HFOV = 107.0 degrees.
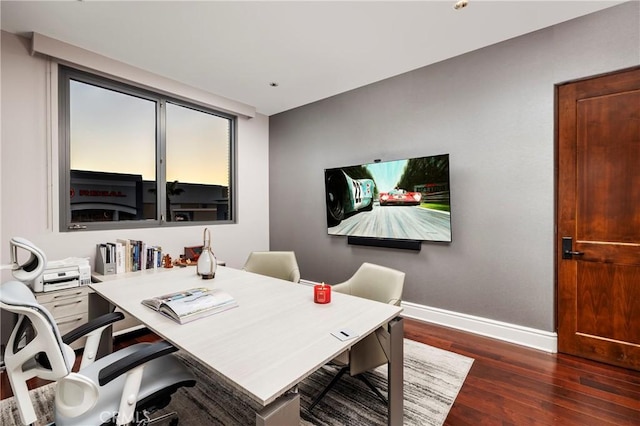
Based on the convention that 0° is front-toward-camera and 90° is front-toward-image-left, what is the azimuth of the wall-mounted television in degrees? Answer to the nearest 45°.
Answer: approximately 45°

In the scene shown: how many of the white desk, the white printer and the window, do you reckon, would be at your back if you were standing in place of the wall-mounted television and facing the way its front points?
0

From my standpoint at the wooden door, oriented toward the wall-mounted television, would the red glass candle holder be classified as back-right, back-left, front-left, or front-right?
front-left

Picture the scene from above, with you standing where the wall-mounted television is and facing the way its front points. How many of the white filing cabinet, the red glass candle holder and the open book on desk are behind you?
0

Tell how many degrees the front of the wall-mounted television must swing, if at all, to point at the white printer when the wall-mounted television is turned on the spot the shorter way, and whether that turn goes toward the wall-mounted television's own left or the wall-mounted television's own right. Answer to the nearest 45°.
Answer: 0° — it already faces it

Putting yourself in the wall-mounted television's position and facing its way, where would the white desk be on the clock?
The white desk is roughly at 11 o'clock from the wall-mounted television.

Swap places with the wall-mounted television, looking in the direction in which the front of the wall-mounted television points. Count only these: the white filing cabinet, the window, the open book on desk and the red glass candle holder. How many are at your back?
0

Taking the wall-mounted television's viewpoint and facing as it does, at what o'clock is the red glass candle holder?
The red glass candle holder is roughly at 11 o'clock from the wall-mounted television.

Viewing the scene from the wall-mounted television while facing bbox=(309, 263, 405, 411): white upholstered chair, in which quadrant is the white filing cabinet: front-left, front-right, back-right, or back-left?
front-right

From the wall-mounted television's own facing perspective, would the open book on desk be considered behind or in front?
in front

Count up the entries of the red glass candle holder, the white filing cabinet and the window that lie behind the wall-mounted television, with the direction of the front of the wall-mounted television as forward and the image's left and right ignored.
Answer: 0

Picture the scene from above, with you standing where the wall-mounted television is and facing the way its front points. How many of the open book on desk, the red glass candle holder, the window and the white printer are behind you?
0

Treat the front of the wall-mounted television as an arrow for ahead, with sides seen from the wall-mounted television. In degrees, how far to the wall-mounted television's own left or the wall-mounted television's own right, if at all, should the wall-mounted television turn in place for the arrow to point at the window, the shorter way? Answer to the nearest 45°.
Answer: approximately 45° to the wall-mounted television's own right

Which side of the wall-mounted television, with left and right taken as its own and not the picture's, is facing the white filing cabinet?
front

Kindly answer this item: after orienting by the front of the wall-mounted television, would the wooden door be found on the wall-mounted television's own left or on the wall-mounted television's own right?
on the wall-mounted television's own left

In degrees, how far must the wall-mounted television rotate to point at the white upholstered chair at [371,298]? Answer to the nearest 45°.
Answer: approximately 45° to its left

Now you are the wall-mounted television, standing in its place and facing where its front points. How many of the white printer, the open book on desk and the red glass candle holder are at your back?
0
